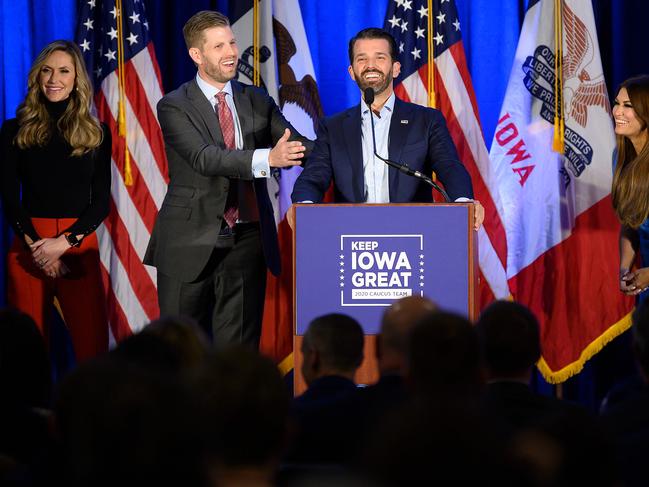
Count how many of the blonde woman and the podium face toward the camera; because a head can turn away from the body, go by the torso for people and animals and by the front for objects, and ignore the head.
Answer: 2

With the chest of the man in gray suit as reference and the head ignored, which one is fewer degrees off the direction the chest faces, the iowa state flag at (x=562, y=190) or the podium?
the podium

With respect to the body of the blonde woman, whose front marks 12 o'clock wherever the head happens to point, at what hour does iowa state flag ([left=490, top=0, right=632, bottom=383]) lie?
The iowa state flag is roughly at 9 o'clock from the blonde woman.

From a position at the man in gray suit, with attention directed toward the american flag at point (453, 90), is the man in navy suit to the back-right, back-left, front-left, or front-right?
front-right

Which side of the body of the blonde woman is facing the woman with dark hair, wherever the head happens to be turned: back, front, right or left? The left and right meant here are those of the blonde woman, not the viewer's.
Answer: left

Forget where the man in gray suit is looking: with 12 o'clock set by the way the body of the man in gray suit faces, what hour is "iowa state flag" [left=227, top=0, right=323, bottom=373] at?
The iowa state flag is roughly at 8 o'clock from the man in gray suit.

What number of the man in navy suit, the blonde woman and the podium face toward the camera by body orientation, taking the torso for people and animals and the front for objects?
3

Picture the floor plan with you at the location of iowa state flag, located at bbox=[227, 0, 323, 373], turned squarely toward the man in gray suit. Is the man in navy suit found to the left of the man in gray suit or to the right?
left

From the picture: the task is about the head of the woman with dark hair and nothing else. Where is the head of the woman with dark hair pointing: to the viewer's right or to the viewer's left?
to the viewer's left

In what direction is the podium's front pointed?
toward the camera

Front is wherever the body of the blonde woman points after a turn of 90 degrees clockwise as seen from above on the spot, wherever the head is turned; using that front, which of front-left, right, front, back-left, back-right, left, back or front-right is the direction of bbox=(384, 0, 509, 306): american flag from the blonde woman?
back

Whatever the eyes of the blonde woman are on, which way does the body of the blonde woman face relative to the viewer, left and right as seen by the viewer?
facing the viewer

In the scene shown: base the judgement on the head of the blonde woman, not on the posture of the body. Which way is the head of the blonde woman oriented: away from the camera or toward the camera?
toward the camera

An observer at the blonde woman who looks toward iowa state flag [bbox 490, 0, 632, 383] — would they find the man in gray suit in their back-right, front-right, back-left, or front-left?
front-right

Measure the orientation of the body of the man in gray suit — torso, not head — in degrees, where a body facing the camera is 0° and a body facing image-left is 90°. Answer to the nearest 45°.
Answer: approximately 315°

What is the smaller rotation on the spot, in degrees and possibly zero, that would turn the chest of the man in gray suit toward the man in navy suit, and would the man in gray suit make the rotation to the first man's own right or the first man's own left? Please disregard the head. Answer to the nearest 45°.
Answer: approximately 45° to the first man's own left
